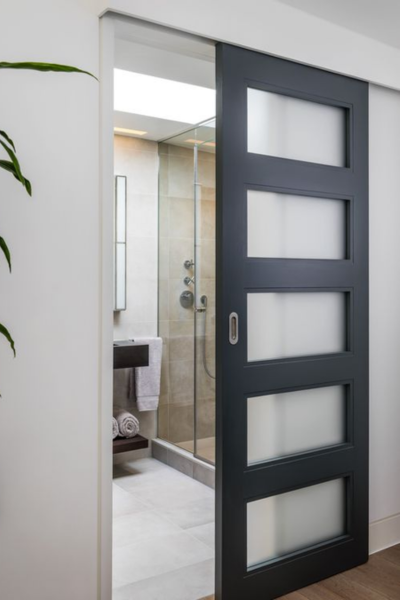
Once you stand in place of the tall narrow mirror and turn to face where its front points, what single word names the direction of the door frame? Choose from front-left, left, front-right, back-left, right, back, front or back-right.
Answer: front-right

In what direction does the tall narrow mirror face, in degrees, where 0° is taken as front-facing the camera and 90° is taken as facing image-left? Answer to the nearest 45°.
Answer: approximately 315°
